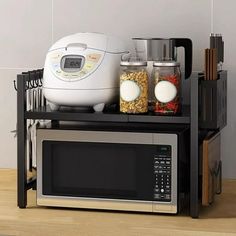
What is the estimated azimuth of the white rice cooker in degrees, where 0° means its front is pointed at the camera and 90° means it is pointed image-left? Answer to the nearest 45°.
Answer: approximately 45°

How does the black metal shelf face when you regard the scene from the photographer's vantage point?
facing the viewer
